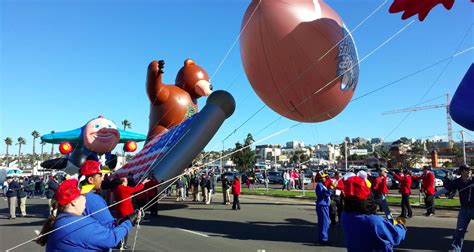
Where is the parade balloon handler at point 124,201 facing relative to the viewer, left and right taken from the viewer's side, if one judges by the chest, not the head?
facing away from the viewer and to the right of the viewer

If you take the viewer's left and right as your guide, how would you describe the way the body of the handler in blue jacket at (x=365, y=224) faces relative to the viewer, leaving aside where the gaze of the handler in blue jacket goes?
facing away from the viewer and to the right of the viewer

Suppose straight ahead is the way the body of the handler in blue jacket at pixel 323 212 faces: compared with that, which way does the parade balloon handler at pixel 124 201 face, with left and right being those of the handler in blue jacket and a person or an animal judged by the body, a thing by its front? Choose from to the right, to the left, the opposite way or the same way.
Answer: to the left

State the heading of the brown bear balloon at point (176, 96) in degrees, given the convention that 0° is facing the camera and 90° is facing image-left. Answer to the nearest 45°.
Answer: approximately 270°
